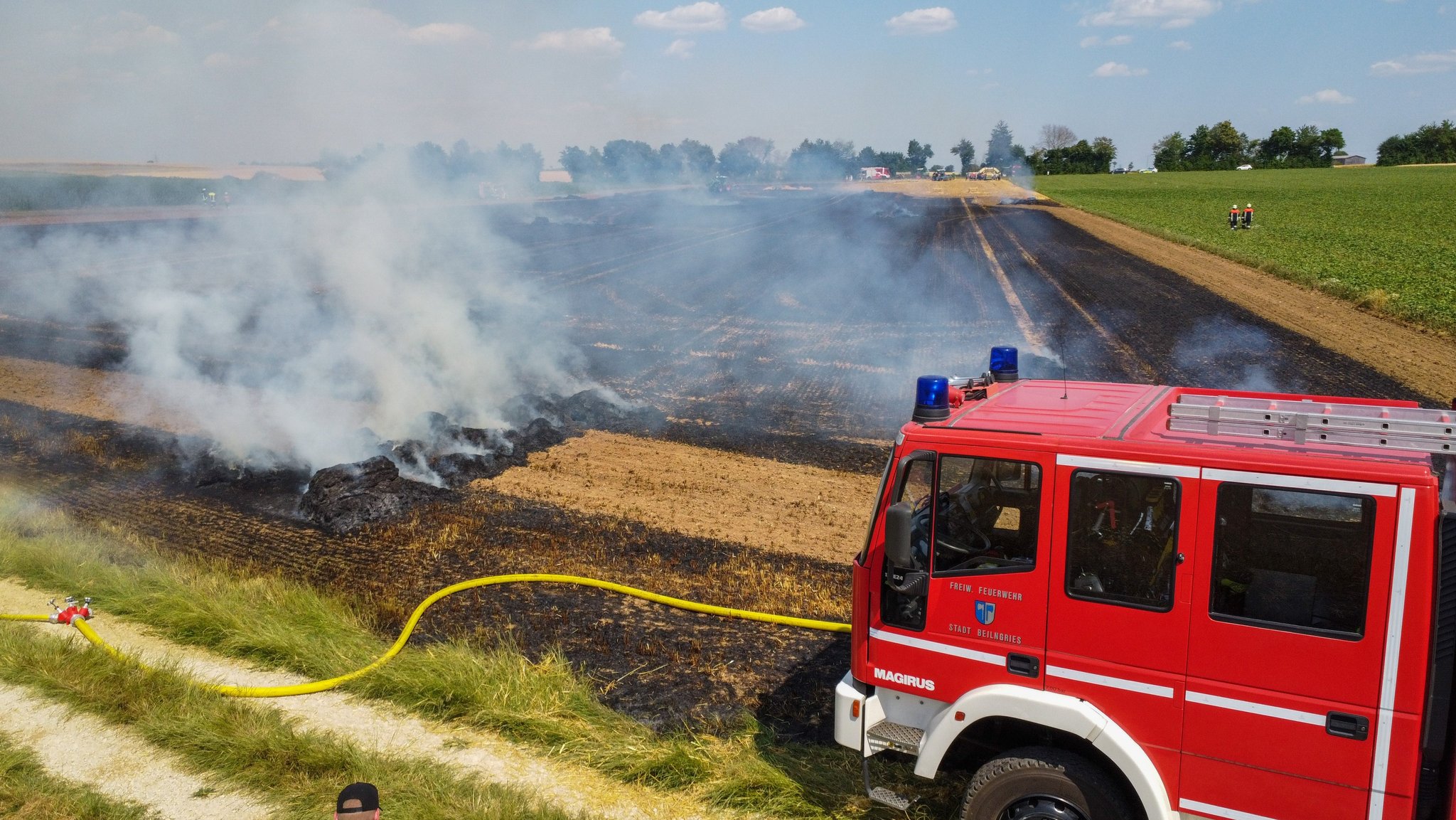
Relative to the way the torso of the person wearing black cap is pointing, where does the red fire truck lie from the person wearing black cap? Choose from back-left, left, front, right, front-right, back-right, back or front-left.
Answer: right

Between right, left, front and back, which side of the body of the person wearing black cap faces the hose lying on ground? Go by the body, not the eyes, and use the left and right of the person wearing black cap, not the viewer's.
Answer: front

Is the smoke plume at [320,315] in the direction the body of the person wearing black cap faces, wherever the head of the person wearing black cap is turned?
yes

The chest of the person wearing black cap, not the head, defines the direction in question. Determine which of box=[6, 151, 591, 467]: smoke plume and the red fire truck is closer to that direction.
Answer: the smoke plume

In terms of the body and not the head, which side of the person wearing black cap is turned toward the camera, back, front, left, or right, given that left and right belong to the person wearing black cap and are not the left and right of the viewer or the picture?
back

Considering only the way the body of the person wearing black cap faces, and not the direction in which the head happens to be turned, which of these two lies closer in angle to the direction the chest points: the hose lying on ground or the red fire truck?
the hose lying on ground
